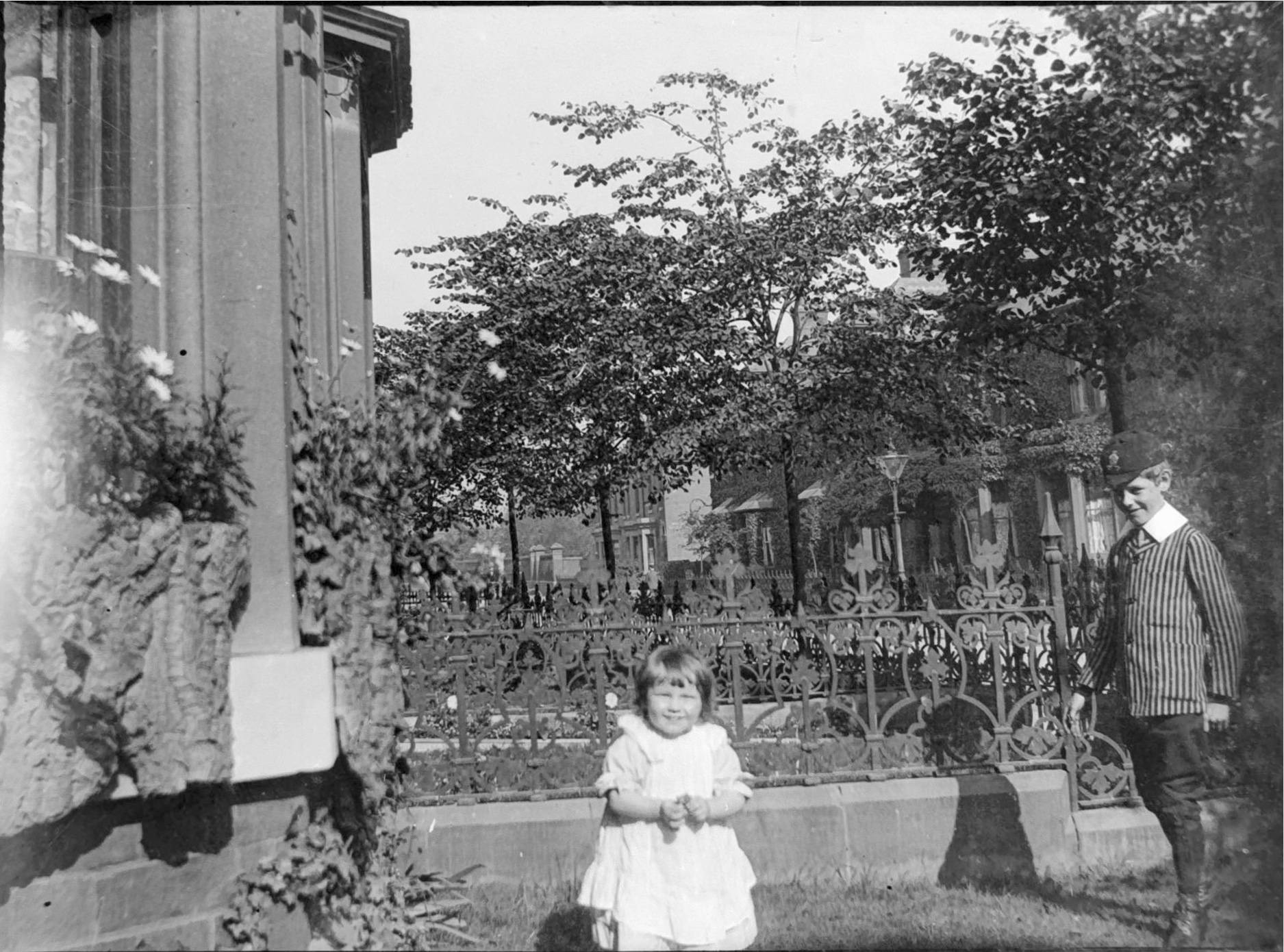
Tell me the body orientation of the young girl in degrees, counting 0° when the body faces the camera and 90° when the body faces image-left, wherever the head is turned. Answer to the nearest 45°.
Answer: approximately 0°

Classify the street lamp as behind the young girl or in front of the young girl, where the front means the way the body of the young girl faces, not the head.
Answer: behind

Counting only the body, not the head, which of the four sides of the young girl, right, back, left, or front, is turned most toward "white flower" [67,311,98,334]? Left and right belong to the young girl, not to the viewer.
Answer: right

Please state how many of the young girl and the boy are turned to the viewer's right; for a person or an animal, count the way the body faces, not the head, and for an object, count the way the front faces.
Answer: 0

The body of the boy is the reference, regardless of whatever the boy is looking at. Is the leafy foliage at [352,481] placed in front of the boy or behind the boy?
in front

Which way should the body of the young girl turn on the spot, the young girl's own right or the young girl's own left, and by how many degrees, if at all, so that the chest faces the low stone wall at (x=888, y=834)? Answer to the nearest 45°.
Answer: approximately 135° to the young girl's own left

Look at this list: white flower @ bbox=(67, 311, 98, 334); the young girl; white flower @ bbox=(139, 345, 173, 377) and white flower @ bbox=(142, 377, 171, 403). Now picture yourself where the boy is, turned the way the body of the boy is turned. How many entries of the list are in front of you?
4

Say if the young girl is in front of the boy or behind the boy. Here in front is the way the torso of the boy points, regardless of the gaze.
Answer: in front

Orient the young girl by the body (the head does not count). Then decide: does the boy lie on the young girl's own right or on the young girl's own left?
on the young girl's own left

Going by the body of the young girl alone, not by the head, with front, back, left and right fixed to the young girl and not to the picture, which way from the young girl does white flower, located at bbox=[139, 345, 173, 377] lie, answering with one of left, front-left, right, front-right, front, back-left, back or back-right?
right
